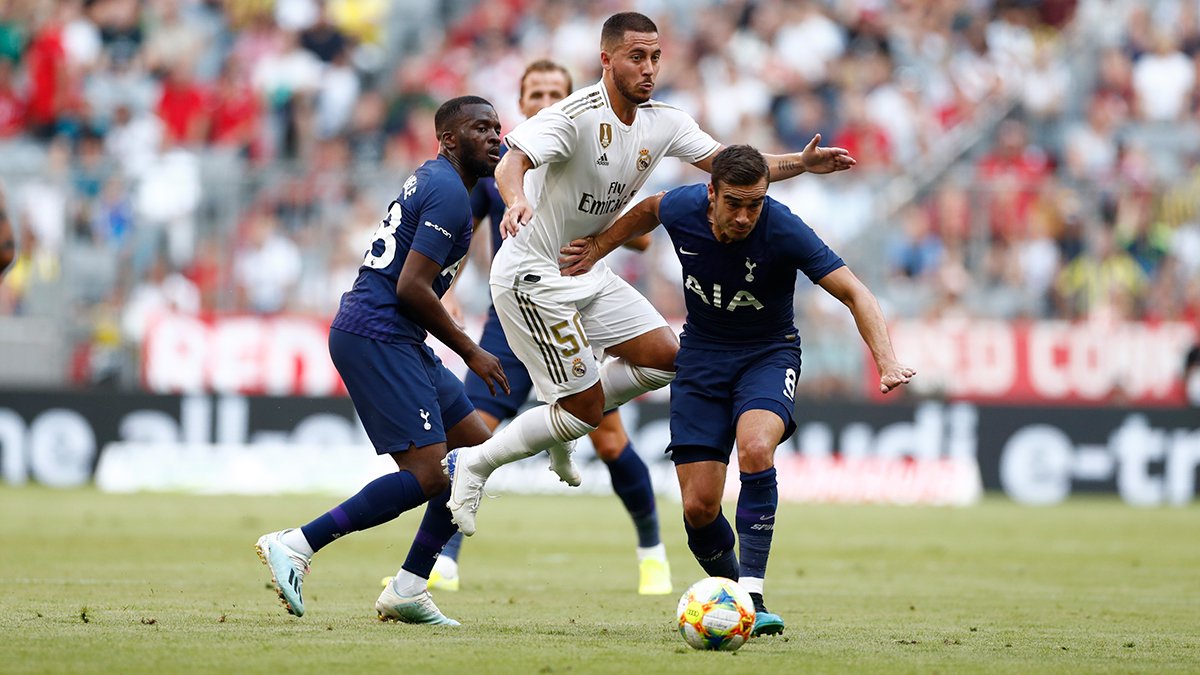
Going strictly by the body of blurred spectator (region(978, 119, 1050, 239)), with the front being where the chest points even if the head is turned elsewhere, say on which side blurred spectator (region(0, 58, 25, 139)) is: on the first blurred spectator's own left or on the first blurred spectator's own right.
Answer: on the first blurred spectator's own right

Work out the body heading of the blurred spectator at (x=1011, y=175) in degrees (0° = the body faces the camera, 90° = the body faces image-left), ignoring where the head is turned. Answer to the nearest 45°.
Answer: approximately 0°

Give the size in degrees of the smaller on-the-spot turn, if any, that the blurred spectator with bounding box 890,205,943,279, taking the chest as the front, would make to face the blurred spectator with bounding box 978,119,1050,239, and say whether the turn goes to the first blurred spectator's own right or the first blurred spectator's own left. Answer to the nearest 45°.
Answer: approximately 135° to the first blurred spectator's own left

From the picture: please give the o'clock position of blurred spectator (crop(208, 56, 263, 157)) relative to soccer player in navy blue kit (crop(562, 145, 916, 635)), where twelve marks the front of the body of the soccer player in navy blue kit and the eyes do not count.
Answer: The blurred spectator is roughly at 5 o'clock from the soccer player in navy blue kit.

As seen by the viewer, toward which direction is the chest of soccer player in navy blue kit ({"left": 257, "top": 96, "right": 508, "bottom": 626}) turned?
to the viewer's right

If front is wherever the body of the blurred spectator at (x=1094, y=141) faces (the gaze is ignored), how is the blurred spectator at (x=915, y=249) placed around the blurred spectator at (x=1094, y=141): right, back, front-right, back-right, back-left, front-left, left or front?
front-right

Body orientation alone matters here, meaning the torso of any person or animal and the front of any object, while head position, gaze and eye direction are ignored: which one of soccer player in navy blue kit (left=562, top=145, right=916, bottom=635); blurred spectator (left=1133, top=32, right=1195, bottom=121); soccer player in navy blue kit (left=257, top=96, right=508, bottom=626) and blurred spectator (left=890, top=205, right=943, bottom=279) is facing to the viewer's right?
soccer player in navy blue kit (left=257, top=96, right=508, bottom=626)
